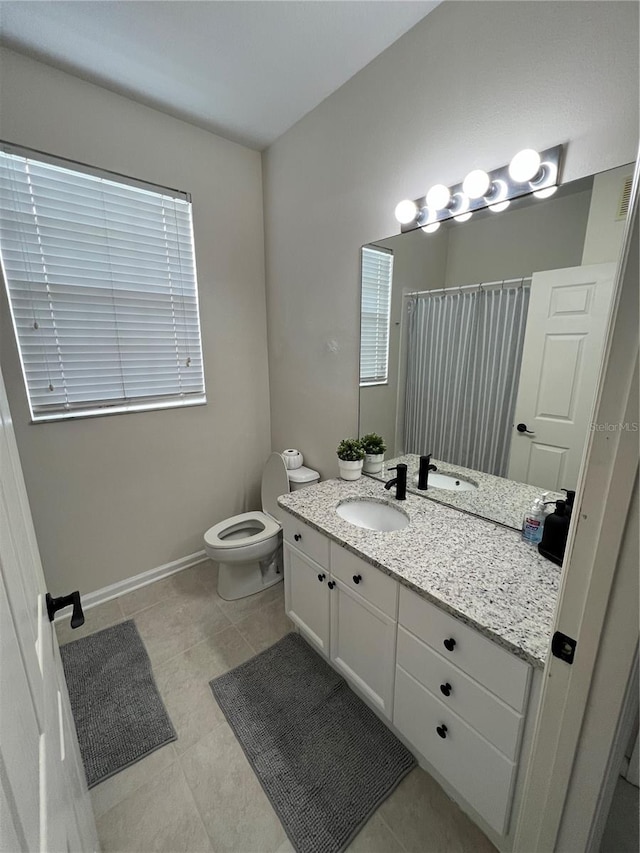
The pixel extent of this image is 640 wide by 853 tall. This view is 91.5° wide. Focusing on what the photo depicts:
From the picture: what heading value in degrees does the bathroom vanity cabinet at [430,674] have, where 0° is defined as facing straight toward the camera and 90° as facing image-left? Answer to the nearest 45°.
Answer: approximately 45°

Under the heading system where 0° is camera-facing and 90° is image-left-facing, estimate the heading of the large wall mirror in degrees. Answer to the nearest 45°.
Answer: approximately 45°

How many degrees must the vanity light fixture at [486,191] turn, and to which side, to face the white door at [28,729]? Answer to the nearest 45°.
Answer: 0° — it already faces it

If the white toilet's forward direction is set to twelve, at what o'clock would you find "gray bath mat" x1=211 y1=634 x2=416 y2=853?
The gray bath mat is roughly at 10 o'clock from the white toilet.

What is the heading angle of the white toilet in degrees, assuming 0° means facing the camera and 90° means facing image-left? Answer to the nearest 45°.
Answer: approximately 45°

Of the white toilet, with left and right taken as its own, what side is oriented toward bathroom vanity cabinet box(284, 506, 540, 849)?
left

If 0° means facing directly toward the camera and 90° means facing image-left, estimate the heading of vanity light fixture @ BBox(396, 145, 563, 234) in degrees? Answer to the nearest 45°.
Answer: approximately 45°
